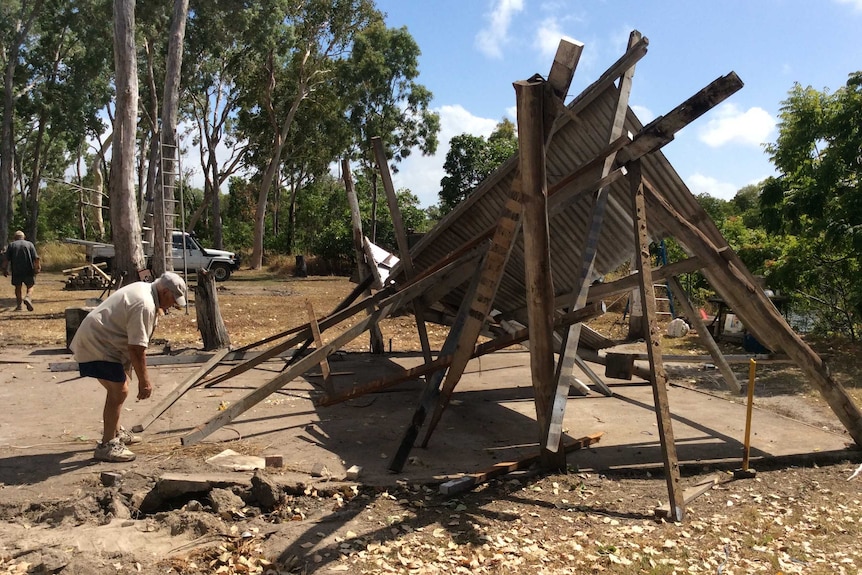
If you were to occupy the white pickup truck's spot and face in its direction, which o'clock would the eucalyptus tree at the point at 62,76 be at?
The eucalyptus tree is roughly at 8 o'clock from the white pickup truck.

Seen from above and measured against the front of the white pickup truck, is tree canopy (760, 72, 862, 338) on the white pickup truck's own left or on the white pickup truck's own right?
on the white pickup truck's own right

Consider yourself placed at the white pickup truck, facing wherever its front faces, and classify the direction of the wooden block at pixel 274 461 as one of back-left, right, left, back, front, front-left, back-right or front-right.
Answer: right

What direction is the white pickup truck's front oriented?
to the viewer's right

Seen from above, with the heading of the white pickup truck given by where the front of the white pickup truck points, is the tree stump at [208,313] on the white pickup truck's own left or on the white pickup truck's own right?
on the white pickup truck's own right

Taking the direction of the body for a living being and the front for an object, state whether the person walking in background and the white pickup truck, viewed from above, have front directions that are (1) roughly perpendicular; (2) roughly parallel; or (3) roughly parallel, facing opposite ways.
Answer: roughly perpendicular

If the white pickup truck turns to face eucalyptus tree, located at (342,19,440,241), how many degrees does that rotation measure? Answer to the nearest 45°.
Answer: approximately 45° to its left

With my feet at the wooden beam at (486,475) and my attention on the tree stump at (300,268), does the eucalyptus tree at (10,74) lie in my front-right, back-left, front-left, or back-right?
front-left

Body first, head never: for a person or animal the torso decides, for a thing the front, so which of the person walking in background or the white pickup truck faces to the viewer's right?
the white pickup truck
